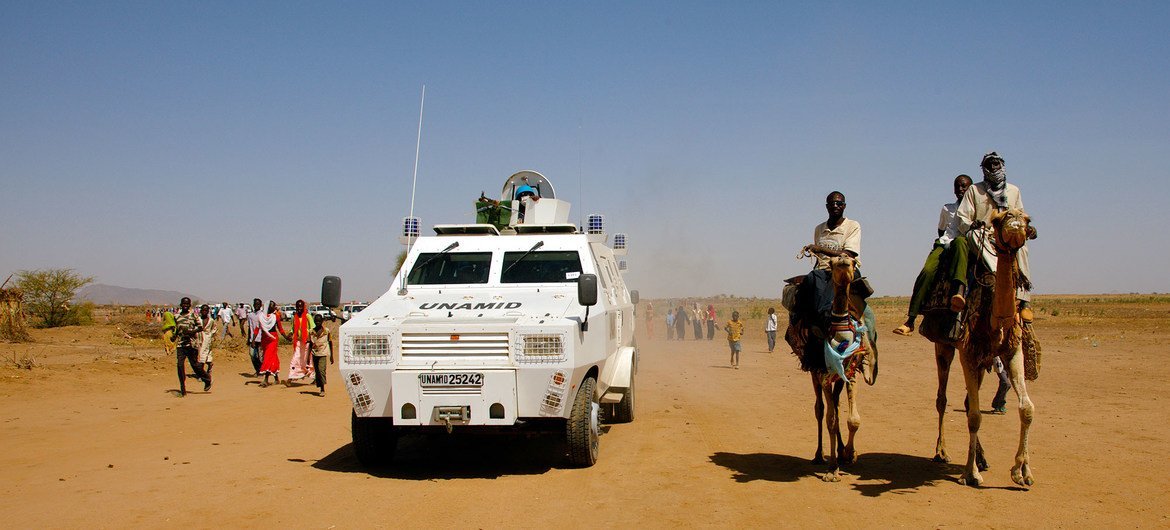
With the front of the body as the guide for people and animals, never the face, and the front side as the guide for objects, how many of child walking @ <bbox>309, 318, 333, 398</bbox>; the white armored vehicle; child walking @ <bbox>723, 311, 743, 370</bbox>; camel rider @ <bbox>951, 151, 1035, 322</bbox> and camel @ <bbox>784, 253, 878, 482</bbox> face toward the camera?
5

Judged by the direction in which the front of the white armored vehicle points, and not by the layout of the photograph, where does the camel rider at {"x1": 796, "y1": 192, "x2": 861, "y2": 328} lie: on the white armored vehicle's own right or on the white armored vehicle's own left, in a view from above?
on the white armored vehicle's own left

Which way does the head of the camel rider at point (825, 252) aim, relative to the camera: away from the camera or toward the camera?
toward the camera

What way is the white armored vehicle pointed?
toward the camera

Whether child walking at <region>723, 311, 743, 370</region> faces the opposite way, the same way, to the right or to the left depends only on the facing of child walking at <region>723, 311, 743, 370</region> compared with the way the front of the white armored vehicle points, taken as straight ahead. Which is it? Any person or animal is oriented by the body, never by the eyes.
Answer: the same way

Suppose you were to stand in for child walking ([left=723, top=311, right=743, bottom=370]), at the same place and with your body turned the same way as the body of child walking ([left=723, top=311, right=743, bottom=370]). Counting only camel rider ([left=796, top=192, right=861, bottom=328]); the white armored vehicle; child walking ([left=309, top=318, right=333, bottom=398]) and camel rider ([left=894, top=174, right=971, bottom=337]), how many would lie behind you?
0

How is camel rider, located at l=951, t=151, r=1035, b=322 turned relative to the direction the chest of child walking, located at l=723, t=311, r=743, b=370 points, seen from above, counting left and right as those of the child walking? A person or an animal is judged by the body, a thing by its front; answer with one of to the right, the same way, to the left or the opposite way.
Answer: the same way

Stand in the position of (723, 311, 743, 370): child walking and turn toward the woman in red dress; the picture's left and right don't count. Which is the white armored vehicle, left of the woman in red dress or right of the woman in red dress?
left

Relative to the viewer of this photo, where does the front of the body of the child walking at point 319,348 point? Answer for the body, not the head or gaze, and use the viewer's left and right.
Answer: facing the viewer

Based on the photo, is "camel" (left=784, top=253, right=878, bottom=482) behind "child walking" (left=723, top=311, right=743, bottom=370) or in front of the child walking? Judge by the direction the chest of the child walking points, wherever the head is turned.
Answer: in front

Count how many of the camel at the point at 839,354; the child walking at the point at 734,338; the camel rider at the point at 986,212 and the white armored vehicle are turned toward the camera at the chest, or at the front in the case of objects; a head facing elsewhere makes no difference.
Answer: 4

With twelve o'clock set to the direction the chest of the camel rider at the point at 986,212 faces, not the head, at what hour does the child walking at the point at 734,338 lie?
The child walking is roughly at 5 o'clock from the camel rider.

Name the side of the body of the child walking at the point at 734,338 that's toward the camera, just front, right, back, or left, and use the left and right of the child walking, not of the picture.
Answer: front

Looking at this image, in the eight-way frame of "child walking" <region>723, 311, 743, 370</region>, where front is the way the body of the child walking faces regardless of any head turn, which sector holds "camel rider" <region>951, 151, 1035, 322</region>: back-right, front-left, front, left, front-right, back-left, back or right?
front

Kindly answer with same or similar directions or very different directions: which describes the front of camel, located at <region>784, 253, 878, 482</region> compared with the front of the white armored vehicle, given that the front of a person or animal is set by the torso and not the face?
same or similar directions

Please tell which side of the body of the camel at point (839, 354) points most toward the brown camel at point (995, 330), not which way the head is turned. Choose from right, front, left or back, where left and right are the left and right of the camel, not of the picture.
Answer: left

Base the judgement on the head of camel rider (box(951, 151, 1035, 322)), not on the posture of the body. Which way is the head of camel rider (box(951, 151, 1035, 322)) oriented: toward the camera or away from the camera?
toward the camera
